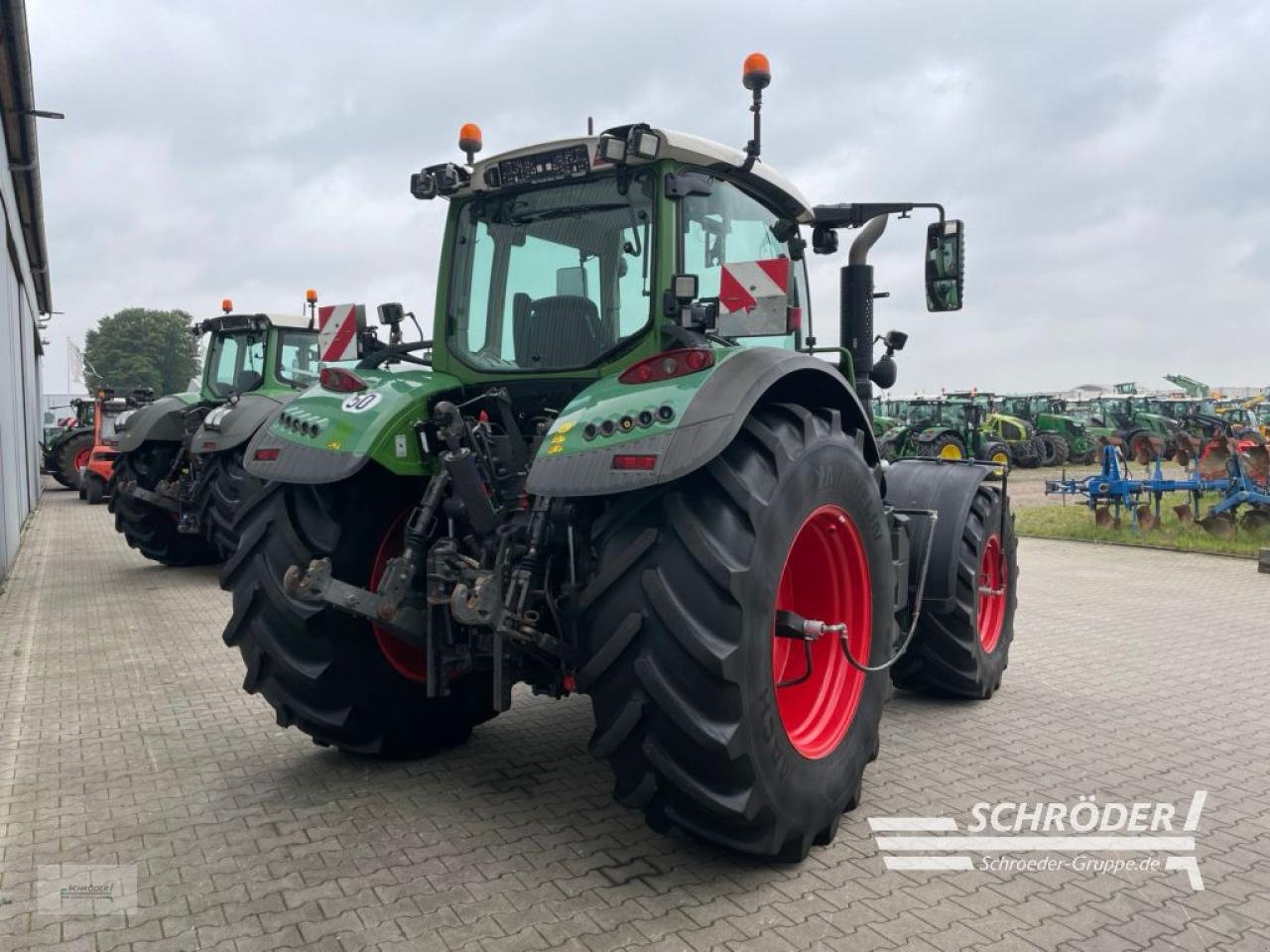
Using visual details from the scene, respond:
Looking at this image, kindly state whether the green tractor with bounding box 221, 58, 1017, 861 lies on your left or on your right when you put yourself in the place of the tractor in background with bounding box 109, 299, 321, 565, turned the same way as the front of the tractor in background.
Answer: on your right

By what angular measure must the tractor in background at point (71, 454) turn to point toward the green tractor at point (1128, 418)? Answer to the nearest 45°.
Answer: approximately 45° to its right

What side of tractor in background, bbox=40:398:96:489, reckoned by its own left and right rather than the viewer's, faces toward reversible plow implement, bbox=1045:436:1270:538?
right

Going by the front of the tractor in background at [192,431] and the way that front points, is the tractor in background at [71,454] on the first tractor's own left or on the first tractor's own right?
on the first tractor's own left

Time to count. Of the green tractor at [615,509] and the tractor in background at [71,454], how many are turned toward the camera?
0

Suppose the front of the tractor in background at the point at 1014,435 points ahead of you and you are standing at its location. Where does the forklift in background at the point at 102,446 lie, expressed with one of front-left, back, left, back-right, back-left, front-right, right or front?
right

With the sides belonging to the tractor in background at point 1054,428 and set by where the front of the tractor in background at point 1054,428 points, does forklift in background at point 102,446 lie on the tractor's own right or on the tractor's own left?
on the tractor's own right

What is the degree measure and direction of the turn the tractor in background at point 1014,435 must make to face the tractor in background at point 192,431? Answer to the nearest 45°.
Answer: approximately 45° to its right

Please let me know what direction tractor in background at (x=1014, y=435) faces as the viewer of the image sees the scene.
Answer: facing the viewer and to the right of the viewer

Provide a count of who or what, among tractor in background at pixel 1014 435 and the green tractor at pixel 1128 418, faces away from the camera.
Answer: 0

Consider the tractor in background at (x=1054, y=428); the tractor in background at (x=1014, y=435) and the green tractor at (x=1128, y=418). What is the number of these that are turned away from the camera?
0

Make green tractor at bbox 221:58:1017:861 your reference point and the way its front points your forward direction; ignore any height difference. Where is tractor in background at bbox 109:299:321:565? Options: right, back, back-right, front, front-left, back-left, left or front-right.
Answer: left

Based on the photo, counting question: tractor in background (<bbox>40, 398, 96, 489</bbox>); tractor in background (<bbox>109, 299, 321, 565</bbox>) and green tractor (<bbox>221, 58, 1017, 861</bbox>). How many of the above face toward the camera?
0

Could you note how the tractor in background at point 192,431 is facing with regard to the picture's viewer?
facing away from the viewer and to the right of the viewer

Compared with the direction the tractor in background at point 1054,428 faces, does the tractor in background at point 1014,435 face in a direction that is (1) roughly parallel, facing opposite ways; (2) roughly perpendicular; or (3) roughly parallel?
roughly parallel

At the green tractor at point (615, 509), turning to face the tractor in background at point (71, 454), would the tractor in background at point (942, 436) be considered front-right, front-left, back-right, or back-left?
front-right

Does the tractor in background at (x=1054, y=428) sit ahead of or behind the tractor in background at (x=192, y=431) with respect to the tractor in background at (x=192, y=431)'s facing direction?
ahead
